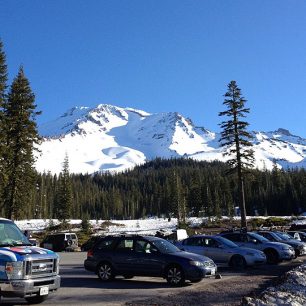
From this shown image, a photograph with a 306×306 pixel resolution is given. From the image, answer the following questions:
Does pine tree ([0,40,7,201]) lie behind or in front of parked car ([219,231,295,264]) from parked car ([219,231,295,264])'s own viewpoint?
behind

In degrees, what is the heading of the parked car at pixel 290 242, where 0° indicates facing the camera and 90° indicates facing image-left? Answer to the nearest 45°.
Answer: approximately 315°

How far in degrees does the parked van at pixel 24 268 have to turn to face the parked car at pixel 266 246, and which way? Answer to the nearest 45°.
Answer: approximately 90° to its left

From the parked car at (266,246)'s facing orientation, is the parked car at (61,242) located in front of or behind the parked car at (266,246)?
behind

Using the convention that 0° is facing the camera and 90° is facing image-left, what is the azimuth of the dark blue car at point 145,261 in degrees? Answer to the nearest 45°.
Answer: approximately 315°

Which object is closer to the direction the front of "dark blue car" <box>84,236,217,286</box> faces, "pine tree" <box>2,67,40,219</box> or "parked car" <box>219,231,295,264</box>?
the parked car

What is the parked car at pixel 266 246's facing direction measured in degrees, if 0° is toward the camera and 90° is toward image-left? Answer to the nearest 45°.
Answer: approximately 315°
